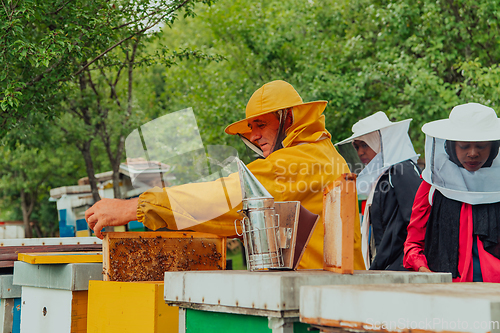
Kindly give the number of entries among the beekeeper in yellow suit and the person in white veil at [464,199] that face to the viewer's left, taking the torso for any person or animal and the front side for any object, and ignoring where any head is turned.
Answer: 1

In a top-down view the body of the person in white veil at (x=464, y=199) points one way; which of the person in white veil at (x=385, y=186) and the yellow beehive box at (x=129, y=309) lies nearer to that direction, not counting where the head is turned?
the yellow beehive box

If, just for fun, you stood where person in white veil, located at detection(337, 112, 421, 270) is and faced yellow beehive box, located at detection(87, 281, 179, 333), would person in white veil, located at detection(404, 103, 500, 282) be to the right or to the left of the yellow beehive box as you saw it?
left

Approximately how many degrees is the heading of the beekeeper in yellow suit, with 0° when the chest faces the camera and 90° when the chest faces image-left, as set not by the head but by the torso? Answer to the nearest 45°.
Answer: approximately 90°

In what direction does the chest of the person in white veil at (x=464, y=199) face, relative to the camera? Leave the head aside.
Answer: toward the camera

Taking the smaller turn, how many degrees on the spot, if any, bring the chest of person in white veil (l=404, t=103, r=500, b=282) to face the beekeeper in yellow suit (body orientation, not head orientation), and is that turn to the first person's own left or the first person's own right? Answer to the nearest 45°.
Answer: approximately 45° to the first person's own right

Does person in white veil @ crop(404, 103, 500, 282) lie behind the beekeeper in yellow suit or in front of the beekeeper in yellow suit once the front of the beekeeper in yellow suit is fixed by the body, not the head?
behind

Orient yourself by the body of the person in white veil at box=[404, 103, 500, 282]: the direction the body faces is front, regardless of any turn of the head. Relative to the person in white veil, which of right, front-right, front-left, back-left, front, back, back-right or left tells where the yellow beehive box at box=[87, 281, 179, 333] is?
front-right

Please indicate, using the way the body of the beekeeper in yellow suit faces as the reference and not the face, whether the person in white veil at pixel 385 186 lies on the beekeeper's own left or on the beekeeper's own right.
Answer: on the beekeeper's own right

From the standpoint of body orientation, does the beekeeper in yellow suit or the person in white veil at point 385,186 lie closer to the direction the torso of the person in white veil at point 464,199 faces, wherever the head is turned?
the beekeeper in yellow suit
